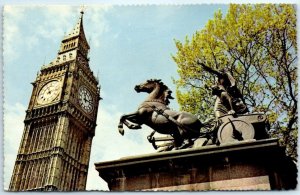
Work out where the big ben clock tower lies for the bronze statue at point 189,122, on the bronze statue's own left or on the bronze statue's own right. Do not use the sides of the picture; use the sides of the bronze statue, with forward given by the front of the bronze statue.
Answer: on the bronze statue's own right

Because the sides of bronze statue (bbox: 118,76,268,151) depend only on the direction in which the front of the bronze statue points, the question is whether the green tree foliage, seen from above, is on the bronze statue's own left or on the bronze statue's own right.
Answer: on the bronze statue's own right

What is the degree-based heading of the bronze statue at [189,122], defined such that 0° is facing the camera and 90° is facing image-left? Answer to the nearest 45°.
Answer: approximately 90°

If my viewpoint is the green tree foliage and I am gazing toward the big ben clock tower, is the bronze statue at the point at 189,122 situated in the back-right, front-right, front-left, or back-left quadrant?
back-left

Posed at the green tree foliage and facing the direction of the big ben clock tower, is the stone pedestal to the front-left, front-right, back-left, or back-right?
back-left
